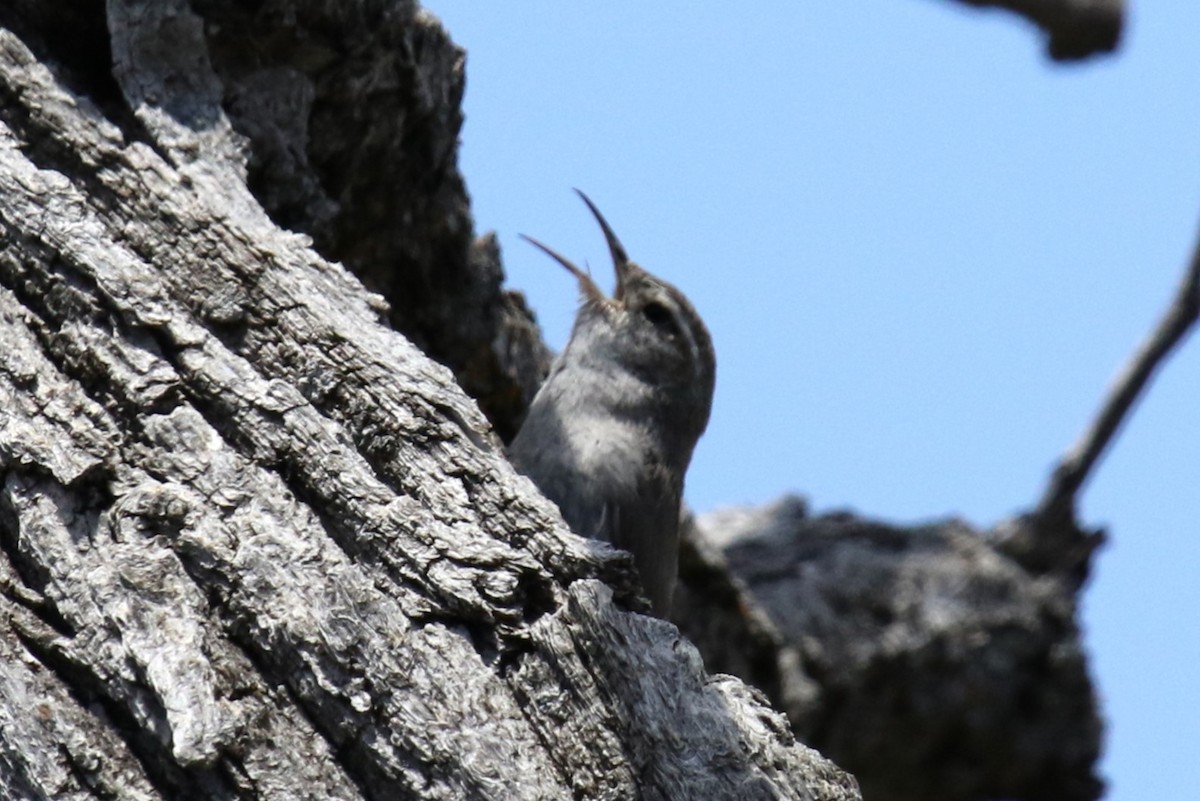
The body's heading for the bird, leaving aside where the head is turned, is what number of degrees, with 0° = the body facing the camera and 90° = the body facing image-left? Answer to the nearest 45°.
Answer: approximately 90°
